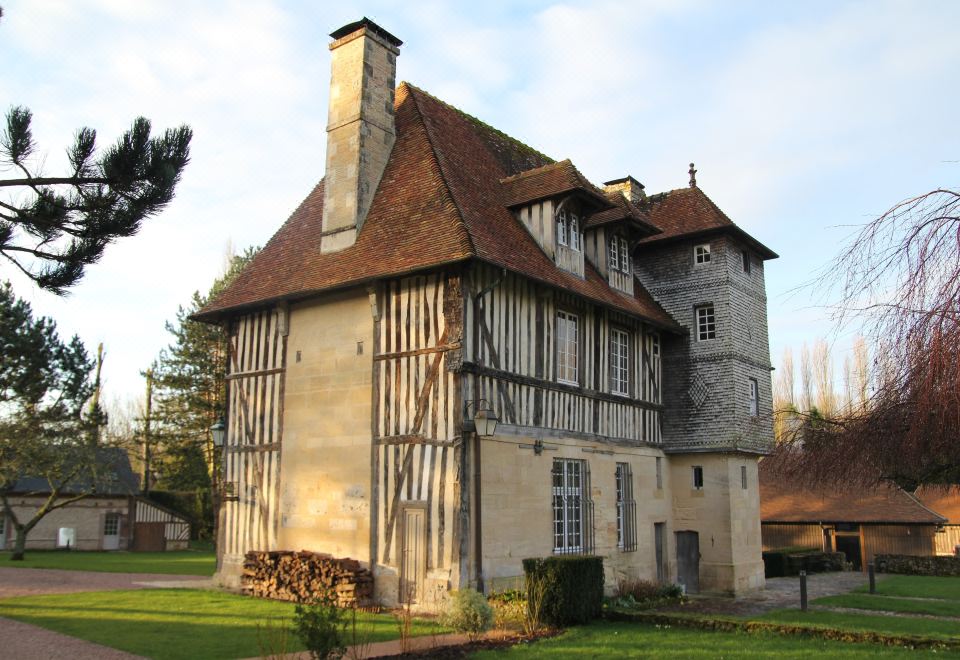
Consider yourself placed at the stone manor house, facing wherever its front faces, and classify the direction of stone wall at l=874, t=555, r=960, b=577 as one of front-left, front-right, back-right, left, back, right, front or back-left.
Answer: left

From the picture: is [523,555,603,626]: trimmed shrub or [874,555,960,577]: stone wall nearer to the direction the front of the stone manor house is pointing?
the trimmed shrub

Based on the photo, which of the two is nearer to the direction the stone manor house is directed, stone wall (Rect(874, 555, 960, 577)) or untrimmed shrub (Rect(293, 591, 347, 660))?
the untrimmed shrub

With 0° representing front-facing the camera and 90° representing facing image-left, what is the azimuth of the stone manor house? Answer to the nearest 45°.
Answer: approximately 315°

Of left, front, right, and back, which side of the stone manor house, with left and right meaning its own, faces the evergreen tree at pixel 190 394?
back

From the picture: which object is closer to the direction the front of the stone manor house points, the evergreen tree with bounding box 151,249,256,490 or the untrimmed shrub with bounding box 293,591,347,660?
the untrimmed shrub

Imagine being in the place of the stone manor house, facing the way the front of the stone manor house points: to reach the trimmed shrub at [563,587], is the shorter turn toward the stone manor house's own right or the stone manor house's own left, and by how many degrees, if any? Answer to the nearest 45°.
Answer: approximately 45° to the stone manor house's own right

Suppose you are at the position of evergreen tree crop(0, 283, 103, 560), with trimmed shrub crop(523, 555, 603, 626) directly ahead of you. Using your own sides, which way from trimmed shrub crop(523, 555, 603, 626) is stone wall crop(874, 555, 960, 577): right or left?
left

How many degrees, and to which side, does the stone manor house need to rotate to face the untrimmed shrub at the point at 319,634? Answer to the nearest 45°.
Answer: approximately 45° to its right
